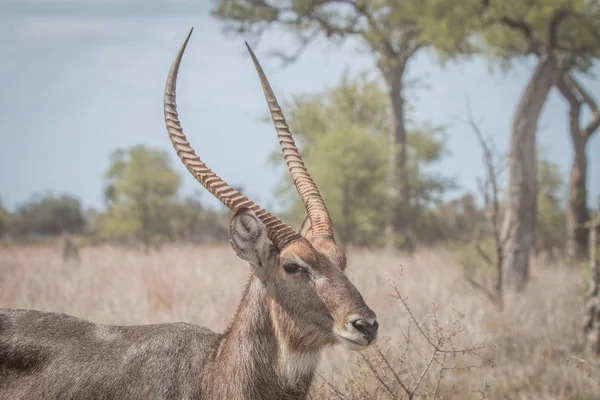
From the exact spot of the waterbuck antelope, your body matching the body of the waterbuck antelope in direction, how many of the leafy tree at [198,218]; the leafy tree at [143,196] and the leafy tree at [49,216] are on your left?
3

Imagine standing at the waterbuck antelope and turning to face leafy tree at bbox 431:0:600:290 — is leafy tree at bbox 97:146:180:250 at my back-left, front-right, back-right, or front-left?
front-left

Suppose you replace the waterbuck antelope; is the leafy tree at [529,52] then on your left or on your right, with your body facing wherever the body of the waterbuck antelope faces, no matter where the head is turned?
on your left

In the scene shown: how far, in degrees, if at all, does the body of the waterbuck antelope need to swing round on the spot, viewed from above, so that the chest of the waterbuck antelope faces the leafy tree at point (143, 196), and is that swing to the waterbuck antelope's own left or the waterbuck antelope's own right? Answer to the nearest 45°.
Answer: approximately 90° to the waterbuck antelope's own left

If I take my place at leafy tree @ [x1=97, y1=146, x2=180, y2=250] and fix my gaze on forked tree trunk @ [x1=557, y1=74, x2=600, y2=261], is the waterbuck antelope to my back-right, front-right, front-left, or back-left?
front-right

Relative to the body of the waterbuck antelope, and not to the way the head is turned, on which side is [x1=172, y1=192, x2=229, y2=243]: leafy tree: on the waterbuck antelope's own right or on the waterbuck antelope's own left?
on the waterbuck antelope's own left

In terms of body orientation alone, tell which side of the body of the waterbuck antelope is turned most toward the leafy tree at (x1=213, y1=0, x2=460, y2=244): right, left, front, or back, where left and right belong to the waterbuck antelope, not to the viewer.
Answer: left

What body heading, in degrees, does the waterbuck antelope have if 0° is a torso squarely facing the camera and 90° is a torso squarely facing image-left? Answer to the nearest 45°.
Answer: approximately 270°

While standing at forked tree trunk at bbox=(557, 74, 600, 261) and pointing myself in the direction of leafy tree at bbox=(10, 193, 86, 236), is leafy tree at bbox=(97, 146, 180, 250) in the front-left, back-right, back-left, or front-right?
front-left
